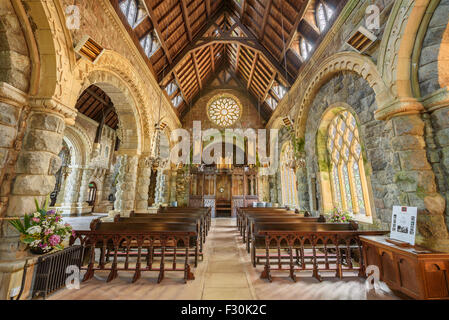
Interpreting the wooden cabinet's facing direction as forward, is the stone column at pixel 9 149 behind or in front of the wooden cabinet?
in front

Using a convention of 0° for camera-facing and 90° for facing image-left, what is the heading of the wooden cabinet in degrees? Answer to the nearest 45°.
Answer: approximately 45°
